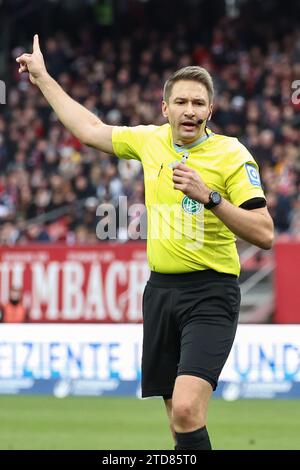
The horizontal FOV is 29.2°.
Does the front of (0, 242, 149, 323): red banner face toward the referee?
yes

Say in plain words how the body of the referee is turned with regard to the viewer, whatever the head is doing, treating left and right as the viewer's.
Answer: facing the viewer

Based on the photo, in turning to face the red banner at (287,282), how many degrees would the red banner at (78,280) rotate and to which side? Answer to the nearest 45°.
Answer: approximately 90° to its left

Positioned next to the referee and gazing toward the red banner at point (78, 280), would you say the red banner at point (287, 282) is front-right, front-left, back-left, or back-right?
front-right

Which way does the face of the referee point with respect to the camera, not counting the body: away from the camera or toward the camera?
toward the camera

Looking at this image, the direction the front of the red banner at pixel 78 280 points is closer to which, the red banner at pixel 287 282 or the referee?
the referee

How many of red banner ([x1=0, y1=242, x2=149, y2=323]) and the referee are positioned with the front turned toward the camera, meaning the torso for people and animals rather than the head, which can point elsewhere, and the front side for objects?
2

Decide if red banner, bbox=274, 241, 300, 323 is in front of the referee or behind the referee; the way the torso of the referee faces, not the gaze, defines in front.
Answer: behind

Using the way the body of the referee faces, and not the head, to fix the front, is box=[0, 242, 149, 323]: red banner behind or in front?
behind

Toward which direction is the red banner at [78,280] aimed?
toward the camera

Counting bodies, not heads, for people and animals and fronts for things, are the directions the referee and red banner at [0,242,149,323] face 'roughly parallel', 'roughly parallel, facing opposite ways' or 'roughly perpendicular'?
roughly parallel
